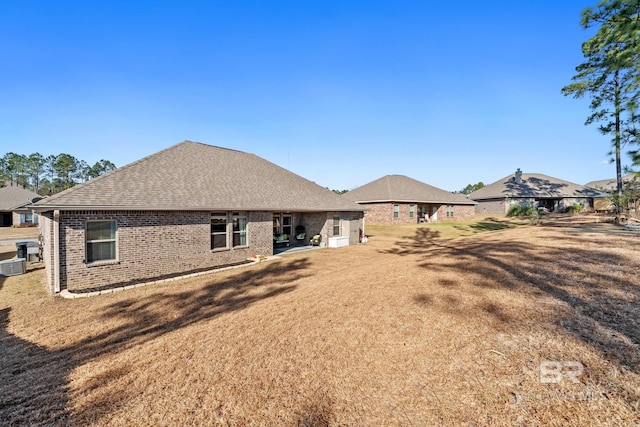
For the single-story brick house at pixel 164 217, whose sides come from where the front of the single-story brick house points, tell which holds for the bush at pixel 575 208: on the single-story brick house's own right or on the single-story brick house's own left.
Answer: on the single-story brick house's own right

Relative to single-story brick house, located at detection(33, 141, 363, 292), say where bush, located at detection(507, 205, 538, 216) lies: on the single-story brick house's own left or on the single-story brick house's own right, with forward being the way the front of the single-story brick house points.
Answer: on the single-story brick house's own right

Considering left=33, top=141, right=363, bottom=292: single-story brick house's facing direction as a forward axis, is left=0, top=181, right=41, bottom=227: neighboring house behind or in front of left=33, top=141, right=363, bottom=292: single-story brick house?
in front

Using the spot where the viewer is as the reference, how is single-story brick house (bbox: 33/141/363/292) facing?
facing away from the viewer and to the left of the viewer
